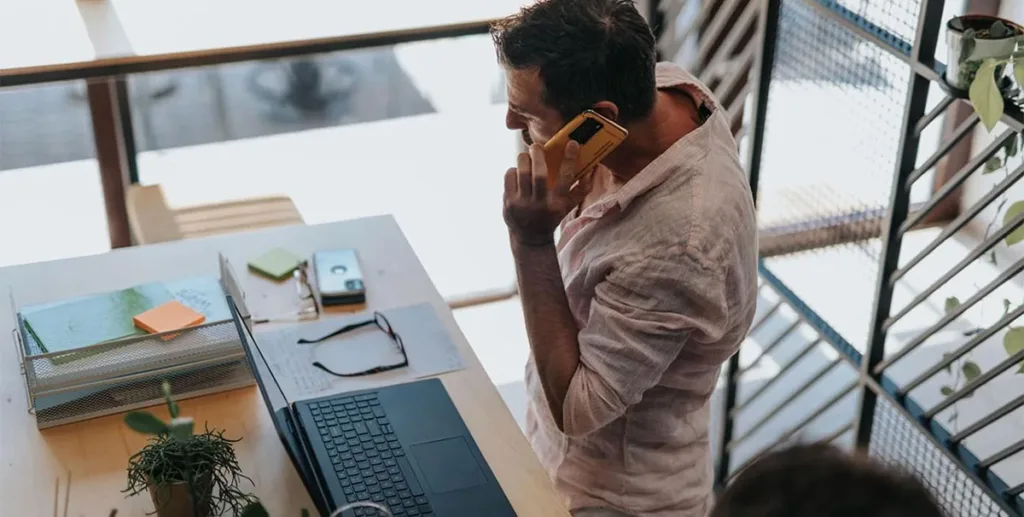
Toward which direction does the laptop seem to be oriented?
to the viewer's right

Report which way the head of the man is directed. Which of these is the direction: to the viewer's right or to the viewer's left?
to the viewer's left

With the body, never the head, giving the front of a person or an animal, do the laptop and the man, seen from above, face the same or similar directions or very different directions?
very different directions

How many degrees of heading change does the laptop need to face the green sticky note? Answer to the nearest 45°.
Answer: approximately 90° to its left

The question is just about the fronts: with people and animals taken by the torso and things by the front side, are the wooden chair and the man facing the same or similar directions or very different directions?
very different directions

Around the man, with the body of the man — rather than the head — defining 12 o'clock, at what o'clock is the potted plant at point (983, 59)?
The potted plant is roughly at 5 o'clock from the man.

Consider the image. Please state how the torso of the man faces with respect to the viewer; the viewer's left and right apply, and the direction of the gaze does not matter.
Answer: facing to the left of the viewer

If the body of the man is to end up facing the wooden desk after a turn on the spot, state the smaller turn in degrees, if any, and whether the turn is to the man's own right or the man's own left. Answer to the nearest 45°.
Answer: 0° — they already face it
